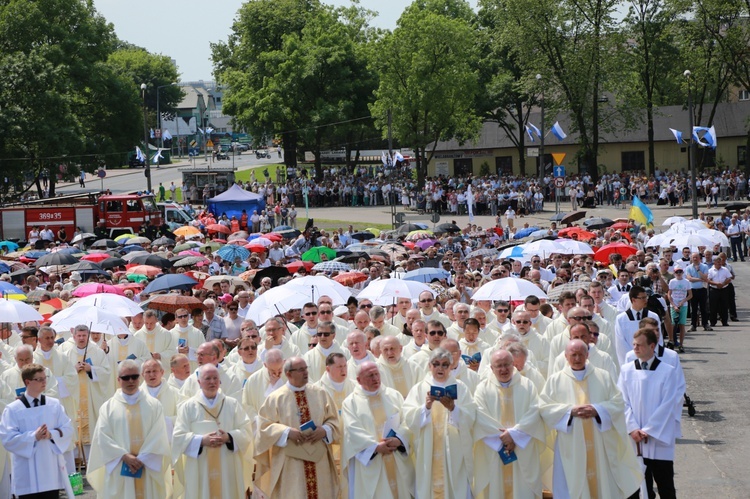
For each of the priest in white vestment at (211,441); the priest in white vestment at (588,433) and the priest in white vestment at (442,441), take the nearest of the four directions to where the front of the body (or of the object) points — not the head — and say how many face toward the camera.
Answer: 3

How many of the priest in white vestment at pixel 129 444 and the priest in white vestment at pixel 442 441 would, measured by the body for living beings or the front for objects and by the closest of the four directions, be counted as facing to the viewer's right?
0

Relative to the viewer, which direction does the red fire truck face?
to the viewer's right

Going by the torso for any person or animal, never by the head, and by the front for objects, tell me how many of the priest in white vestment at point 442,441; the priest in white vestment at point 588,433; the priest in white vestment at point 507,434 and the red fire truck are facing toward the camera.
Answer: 3

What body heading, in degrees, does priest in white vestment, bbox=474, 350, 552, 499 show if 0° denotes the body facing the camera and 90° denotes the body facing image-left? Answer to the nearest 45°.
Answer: approximately 0°

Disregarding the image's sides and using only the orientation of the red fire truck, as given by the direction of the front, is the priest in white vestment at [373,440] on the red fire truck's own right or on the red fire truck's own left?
on the red fire truck's own right

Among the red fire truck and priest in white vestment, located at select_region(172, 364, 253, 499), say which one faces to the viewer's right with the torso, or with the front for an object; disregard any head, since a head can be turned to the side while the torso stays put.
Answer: the red fire truck

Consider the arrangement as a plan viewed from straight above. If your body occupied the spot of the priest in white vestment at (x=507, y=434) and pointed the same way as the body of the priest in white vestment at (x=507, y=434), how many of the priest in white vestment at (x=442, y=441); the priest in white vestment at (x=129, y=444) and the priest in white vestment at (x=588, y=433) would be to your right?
2

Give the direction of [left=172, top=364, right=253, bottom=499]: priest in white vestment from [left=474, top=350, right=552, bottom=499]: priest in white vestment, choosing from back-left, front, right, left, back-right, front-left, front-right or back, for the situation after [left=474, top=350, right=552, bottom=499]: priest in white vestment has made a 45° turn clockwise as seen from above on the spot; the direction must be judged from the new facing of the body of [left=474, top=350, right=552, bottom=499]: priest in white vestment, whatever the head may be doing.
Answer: front-right

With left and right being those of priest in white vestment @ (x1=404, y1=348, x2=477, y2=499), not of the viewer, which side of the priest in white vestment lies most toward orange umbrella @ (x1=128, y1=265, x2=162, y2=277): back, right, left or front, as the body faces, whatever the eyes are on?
back

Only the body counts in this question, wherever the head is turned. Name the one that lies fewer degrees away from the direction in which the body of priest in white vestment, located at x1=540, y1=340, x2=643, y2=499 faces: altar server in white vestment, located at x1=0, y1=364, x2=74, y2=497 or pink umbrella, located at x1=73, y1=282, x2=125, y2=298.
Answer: the altar server in white vestment

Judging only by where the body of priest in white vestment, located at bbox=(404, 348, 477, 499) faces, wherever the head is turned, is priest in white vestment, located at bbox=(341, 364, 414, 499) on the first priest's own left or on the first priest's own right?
on the first priest's own right
